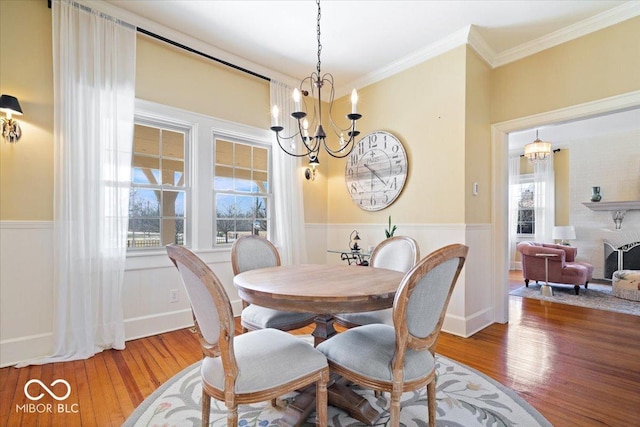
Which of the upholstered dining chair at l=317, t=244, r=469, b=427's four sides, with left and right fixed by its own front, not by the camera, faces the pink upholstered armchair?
right

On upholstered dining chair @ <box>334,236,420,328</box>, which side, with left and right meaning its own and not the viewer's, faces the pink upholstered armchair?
back

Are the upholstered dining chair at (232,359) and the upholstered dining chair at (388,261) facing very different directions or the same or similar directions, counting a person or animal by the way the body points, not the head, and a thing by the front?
very different directions

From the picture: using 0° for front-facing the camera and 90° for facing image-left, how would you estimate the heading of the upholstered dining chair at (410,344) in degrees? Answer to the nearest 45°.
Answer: approximately 135°

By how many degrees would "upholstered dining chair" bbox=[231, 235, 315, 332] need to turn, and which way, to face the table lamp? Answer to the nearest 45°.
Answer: approximately 90° to its left

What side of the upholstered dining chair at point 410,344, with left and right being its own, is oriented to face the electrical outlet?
front

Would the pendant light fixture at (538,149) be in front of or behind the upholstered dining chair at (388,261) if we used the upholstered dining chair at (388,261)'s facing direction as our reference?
behind

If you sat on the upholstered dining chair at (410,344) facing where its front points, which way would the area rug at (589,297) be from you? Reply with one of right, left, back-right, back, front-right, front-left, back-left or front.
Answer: right

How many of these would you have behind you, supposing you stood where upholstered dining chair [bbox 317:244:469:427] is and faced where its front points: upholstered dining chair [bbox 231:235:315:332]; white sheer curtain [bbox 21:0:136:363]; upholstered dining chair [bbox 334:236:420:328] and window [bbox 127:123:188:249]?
0

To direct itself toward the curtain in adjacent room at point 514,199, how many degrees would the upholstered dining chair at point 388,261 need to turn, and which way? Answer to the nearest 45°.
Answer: approximately 180°

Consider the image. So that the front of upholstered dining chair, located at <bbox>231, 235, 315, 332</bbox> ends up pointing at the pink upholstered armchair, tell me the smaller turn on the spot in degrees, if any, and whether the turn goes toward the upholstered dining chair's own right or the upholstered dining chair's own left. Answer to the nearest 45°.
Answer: approximately 45° to the upholstered dining chair's own left

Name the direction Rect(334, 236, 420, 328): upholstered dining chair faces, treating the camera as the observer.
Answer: facing the viewer and to the left of the viewer

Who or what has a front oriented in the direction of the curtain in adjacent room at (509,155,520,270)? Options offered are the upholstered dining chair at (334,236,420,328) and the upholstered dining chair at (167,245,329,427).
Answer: the upholstered dining chair at (167,245,329,427)

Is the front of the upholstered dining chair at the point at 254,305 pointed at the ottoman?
no

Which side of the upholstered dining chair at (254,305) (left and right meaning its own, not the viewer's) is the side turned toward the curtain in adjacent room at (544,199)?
left

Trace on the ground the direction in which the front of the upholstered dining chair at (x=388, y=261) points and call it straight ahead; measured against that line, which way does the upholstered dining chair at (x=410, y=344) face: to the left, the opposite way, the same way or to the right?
to the right
